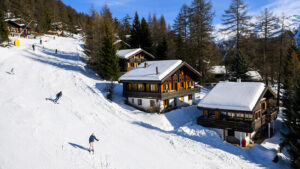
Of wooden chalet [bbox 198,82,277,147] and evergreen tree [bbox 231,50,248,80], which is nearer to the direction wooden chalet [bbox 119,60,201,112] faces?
the wooden chalet

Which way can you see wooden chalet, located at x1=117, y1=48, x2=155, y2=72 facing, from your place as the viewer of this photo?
facing the viewer and to the right of the viewer

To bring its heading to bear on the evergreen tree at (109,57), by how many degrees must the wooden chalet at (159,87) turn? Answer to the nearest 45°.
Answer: approximately 180°

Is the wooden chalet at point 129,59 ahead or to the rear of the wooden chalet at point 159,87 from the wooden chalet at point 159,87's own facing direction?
to the rear

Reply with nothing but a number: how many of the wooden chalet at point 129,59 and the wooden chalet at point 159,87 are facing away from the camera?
0

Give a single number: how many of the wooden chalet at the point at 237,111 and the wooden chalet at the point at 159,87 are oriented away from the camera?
0

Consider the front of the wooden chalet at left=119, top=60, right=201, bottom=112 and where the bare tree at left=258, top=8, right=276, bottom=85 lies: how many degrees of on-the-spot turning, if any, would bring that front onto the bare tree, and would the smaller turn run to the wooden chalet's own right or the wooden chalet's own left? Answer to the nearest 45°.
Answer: approximately 45° to the wooden chalet's own left
